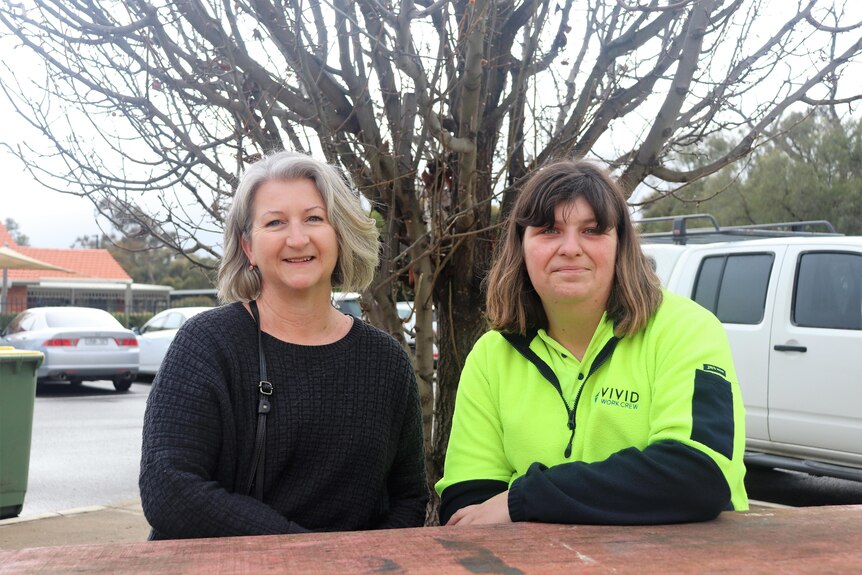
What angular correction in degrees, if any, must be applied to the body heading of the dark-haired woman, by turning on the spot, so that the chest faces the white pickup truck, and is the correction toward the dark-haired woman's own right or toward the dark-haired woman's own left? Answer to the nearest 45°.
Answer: approximately 180°

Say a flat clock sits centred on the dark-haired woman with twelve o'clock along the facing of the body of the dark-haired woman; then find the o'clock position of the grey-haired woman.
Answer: The grey-haired woman is roughly at 3 o'clock from the dark-haired woman.

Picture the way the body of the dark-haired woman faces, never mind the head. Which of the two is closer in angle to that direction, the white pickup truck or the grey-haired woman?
the grey-haired woman

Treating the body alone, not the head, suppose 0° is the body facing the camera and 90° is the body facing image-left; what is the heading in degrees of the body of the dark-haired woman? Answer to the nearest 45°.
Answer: approximately 0°

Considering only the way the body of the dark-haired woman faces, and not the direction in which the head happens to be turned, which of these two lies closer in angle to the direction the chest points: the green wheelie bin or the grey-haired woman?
the grey-haired woman
